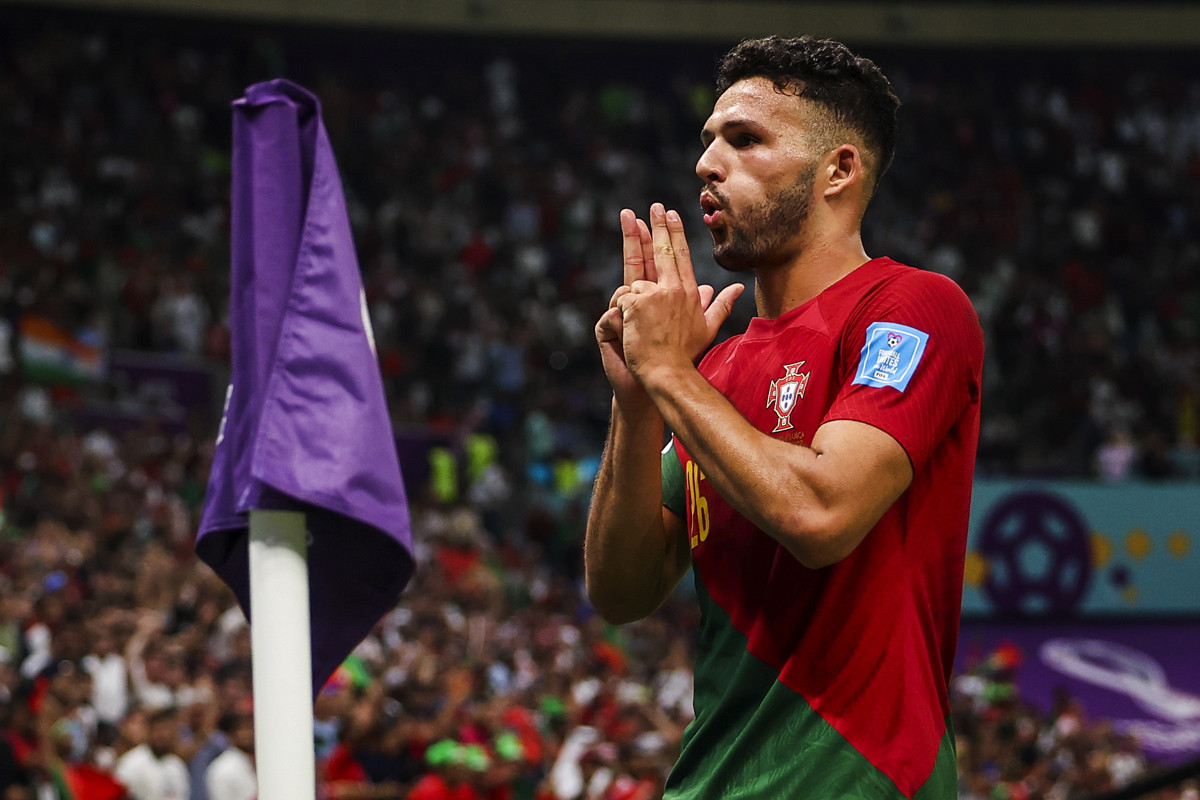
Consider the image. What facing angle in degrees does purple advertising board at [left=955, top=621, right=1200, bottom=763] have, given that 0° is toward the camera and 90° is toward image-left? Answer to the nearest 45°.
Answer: approximately 0°

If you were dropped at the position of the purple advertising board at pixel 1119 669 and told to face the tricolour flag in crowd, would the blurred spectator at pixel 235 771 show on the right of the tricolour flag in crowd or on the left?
left

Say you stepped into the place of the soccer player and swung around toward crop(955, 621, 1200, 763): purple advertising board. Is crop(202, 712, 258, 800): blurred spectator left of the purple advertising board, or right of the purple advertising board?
left

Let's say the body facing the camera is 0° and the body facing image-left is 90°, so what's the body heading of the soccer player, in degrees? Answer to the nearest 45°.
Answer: approximately 45°

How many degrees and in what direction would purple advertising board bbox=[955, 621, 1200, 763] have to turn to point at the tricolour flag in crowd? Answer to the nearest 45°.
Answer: approximately 45° to its right

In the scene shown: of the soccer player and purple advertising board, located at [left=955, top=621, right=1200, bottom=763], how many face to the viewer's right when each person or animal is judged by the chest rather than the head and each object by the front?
0

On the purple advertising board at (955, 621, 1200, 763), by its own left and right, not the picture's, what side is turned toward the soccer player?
front

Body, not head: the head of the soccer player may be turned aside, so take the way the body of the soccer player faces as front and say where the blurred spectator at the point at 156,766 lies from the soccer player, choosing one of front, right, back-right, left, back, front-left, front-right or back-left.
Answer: right

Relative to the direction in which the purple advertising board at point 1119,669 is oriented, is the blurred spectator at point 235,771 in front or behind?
in front
